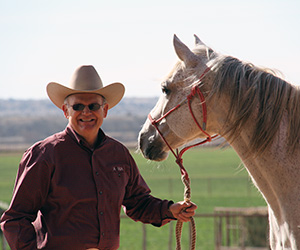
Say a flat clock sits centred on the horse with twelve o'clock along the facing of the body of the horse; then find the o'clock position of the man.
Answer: The man is roughly at 12 o'clock from the horse.

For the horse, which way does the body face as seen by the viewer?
to the viewer's left

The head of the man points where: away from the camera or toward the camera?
toward the camera
